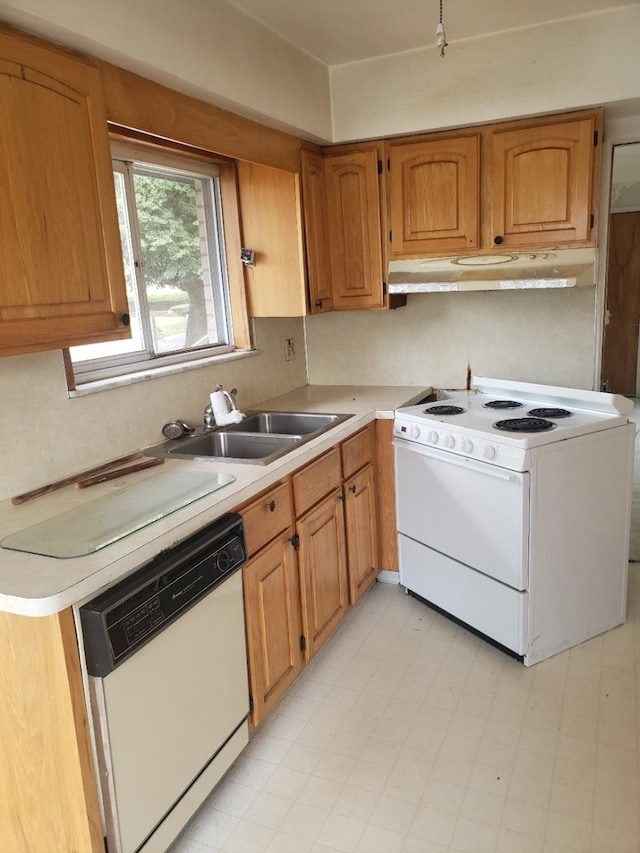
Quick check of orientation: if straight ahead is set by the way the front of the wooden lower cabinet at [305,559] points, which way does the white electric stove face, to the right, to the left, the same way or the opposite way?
to the right

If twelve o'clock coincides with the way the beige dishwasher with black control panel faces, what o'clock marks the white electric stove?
The white electric stove is roughly at 10 o'clock from the beige dishwasher with black control panel.

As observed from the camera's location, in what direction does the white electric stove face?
facing the viewer and to the left of the viewer

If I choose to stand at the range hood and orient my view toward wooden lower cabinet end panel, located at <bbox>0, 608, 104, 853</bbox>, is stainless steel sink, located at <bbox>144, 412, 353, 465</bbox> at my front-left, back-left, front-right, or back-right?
front-right

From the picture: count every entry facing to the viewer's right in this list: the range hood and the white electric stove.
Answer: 0

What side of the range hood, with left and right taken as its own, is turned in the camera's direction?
front

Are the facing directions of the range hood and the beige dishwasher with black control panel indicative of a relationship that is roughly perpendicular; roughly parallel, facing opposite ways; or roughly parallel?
roughly perpendicular

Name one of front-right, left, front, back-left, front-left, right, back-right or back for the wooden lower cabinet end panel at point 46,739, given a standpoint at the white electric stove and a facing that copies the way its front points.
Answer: front

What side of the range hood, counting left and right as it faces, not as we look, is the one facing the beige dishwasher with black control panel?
front

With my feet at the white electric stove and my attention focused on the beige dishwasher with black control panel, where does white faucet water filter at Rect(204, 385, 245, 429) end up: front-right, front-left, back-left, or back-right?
front-right

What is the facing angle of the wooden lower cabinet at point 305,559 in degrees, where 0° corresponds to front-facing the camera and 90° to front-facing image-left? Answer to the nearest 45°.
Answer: approximately 315°
